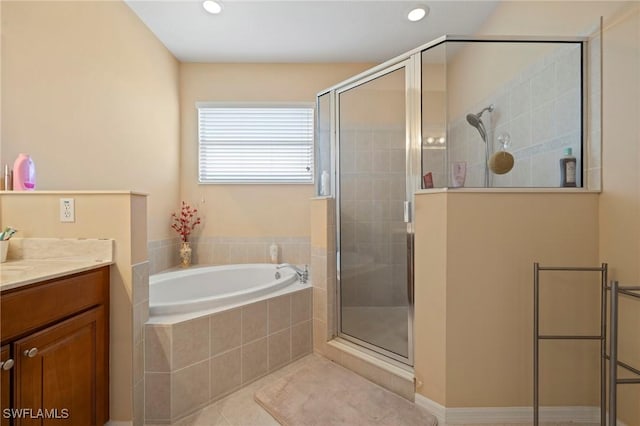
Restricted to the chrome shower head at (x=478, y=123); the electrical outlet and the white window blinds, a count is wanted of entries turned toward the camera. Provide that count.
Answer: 2

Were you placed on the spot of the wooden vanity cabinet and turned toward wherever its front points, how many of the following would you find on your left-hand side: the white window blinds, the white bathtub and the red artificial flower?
3

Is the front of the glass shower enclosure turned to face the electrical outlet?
yes

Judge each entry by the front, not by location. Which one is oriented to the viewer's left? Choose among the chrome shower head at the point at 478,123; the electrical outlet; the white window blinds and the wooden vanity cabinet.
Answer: the chrome shower head

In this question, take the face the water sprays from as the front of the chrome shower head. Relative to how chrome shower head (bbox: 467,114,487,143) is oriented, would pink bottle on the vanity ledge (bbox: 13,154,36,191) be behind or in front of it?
in front

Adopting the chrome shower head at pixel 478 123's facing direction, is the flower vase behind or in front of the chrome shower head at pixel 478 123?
in front

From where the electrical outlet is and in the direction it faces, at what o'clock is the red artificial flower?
The red artificial flower is roughly at 7 o'clock from the electrical outlet.

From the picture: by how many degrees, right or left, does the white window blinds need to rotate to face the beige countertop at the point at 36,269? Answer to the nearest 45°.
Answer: approximately 45° to its right

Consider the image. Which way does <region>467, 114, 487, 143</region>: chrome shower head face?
to the viewer's left
